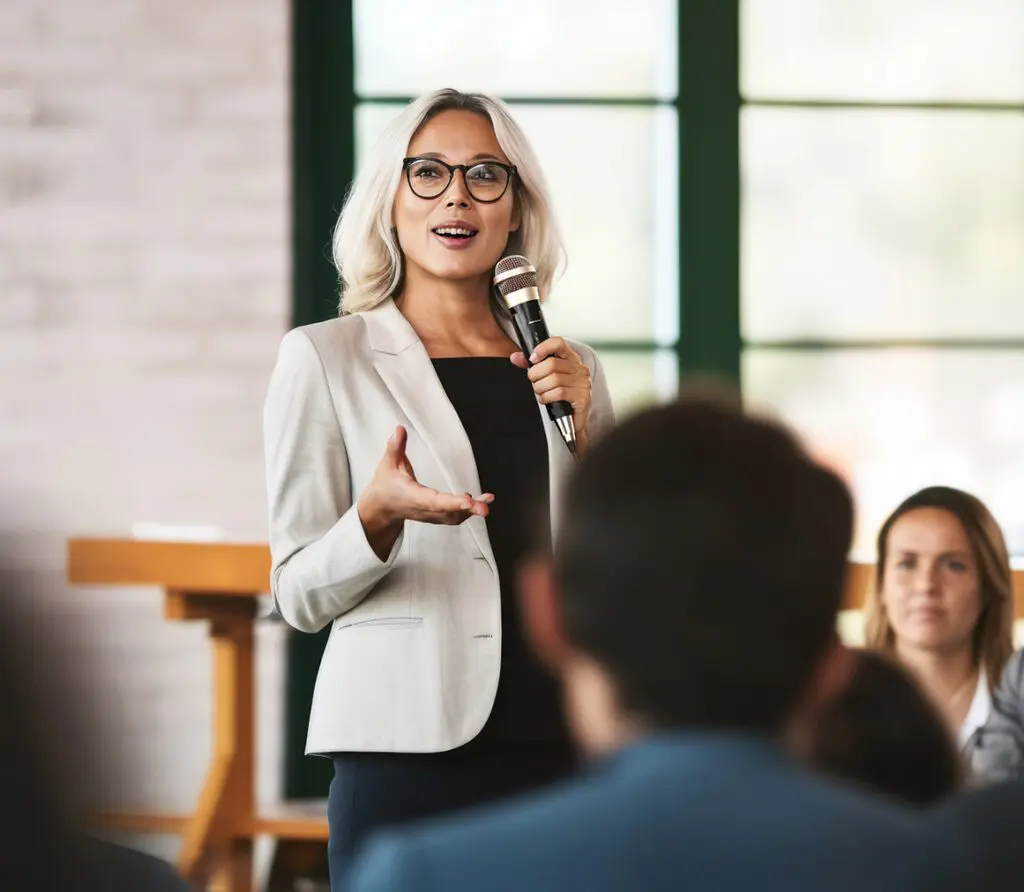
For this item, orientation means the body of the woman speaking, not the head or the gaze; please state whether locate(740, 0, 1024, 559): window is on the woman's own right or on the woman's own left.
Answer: on the woman's own left

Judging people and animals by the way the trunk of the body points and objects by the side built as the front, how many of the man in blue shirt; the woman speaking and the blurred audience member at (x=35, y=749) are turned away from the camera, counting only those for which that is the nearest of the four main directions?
2

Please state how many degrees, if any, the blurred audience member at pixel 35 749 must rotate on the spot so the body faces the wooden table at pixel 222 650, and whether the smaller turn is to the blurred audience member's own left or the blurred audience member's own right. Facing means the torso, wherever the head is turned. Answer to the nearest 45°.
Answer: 0° — they already face it

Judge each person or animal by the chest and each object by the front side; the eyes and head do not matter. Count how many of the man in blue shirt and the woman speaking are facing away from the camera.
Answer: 1

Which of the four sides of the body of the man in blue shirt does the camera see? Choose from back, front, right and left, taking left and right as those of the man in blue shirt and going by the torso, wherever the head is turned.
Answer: back

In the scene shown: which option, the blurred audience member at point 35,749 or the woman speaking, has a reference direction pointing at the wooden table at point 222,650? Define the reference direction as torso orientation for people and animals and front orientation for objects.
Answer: the blurred audience member

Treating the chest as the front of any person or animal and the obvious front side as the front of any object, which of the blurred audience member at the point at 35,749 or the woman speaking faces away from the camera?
the blurred audience member

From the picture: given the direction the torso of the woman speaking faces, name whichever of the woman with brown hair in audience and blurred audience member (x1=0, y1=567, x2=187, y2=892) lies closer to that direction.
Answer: the blurred audience member

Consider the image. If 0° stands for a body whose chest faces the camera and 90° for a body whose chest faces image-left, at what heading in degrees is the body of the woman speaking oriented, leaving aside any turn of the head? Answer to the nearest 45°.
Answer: approximately 315°

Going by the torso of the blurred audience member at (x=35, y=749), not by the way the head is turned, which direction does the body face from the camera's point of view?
away from the camera
